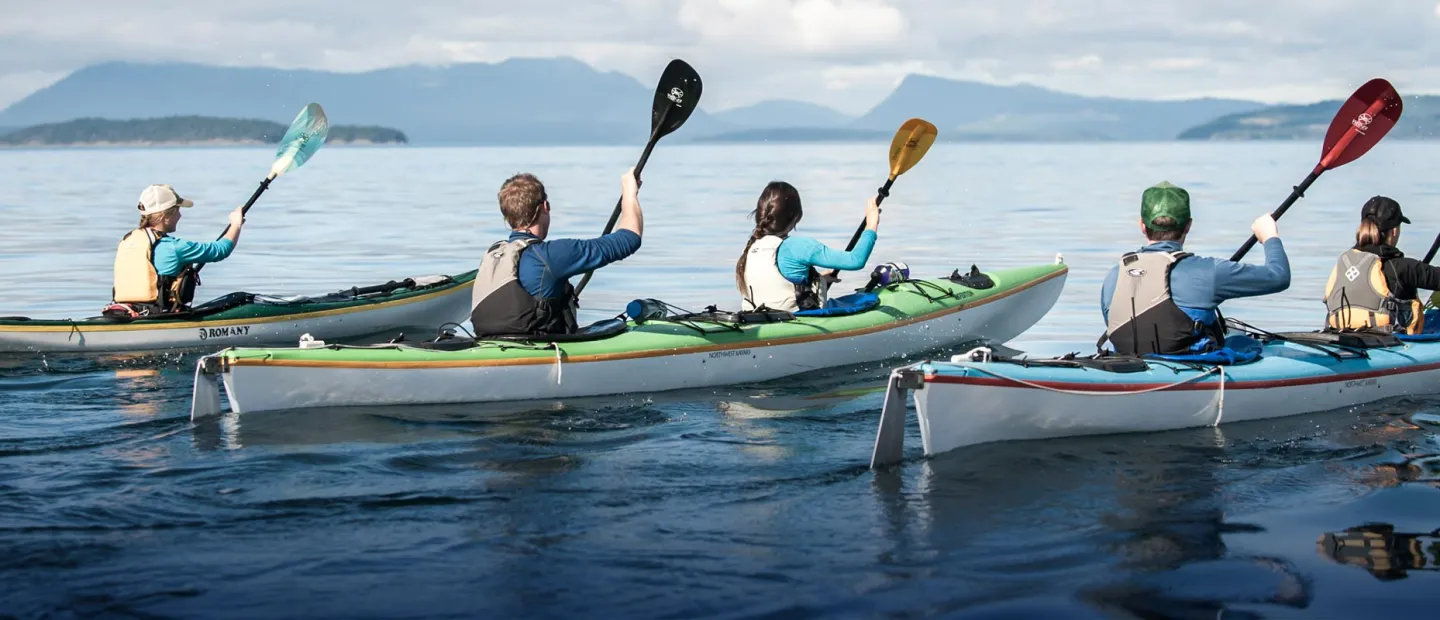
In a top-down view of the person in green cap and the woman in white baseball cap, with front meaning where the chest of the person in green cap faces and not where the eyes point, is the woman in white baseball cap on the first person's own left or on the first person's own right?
on the first person's own left

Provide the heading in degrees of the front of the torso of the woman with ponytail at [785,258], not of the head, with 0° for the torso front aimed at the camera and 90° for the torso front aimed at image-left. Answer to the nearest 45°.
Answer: approximately 225°

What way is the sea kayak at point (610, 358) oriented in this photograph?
to the viewer's right

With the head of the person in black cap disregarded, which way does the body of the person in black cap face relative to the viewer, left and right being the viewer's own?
facing away from the viewer and to the right of the viewer

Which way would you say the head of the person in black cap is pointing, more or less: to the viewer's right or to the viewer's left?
to the viewer's right

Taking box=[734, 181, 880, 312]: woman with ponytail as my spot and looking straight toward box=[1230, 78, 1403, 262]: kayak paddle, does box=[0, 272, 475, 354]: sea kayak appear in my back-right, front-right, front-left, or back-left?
back-left
